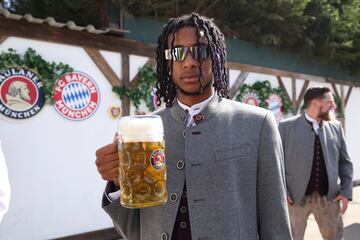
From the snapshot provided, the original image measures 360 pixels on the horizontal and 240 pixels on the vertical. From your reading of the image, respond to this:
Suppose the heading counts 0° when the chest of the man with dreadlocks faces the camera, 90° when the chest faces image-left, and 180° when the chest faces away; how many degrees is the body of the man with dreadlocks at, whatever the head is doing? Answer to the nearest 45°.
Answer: approximately 45°
